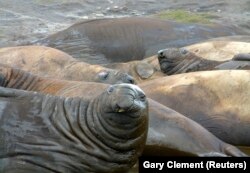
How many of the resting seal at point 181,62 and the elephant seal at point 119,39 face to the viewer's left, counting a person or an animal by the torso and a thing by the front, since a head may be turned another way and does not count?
2

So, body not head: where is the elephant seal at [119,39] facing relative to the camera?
to the viewer's left

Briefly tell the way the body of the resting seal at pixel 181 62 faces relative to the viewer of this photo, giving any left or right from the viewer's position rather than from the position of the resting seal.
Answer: facing to the left of the viewer

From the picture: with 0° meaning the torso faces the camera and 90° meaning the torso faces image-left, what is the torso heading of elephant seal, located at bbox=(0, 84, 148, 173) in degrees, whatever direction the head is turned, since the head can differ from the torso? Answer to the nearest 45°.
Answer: approximately 315°
